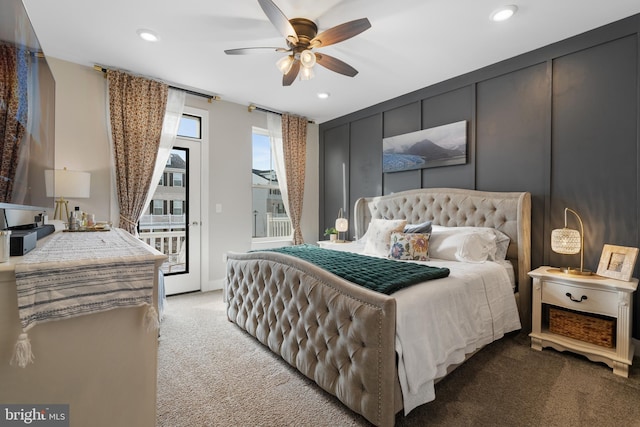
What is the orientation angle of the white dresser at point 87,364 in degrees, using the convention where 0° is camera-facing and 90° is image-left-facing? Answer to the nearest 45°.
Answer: approximately 270°

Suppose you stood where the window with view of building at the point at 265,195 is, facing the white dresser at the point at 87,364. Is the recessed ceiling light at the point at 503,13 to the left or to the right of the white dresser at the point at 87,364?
left

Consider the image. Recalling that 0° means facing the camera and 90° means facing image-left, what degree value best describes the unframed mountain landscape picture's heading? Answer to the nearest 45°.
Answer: approximately 45°

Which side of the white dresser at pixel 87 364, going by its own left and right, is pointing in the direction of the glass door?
left

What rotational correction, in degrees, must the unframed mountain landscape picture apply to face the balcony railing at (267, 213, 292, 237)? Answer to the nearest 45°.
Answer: approximately 45° to its right

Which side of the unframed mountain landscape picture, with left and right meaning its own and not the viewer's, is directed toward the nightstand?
left

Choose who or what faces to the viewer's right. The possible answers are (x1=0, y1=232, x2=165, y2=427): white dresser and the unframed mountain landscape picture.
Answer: the white dresser

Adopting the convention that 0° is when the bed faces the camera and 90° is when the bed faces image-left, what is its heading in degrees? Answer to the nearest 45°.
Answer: approximately 45°

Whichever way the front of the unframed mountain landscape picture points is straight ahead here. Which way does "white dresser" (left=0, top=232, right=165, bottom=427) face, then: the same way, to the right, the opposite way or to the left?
the opposite way

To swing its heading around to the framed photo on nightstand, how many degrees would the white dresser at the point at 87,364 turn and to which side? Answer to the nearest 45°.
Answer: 0° — it already faces it

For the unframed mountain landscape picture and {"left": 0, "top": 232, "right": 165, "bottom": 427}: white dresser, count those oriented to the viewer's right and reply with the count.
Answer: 1

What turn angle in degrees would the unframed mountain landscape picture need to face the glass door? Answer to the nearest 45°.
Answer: approximately 45° to its right

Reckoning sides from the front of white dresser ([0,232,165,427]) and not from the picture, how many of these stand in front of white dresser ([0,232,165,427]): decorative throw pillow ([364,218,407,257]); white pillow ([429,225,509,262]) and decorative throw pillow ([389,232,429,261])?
3

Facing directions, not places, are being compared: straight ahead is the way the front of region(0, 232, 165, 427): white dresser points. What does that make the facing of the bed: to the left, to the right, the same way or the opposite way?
the opposite way
